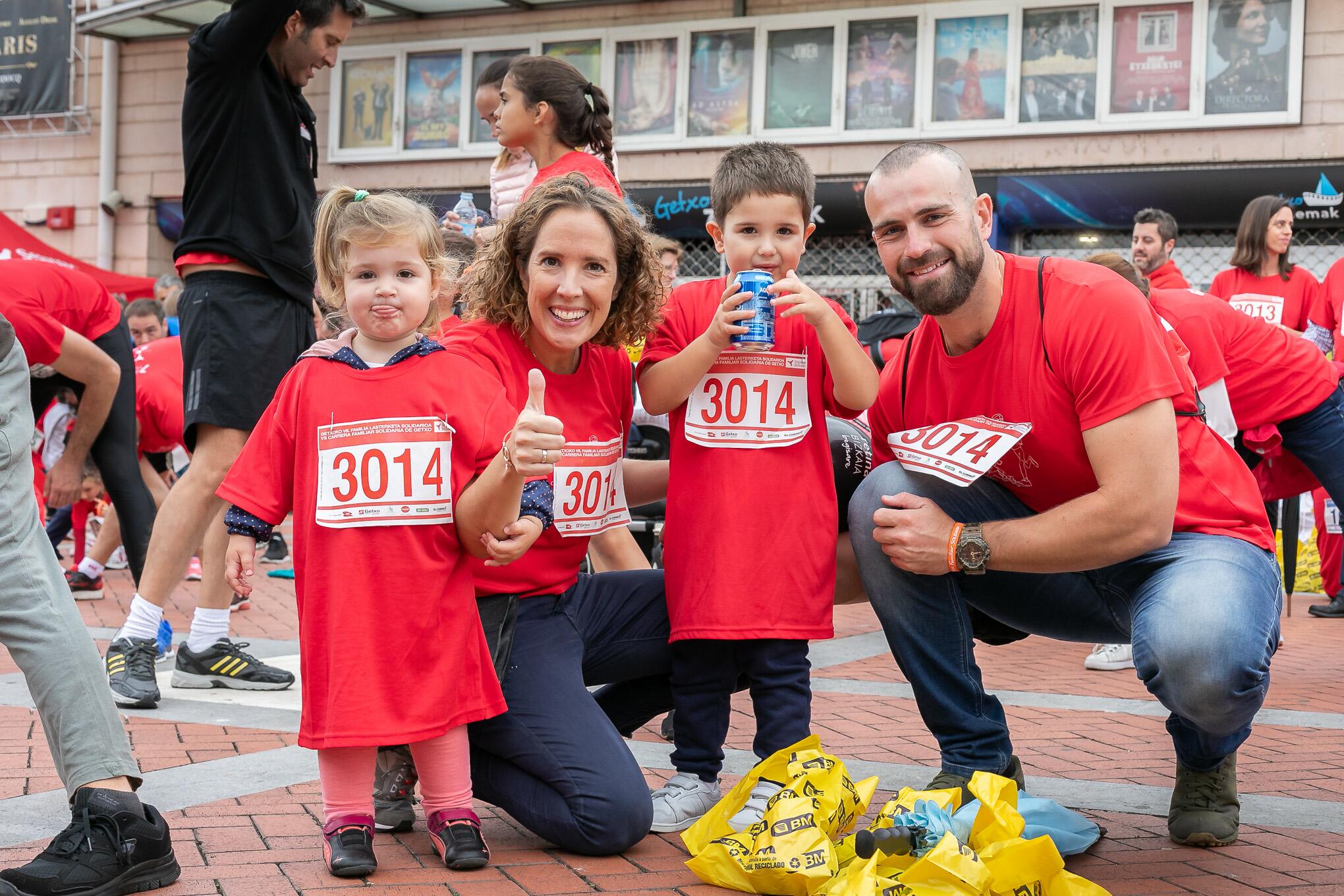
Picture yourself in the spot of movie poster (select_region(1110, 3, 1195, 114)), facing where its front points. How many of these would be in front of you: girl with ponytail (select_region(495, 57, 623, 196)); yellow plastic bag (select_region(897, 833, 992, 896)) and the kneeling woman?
3

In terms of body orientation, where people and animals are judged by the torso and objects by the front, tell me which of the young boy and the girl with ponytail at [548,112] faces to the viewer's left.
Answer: the girl with ponytail

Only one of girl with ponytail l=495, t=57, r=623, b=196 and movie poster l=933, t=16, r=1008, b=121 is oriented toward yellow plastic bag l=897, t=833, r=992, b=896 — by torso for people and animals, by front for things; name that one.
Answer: the movie poster

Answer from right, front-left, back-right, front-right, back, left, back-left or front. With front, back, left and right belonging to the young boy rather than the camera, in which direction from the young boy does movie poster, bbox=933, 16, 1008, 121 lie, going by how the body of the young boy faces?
back

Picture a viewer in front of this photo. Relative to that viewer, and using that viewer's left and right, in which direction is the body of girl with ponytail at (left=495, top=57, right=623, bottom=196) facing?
facing to the left of the viewer

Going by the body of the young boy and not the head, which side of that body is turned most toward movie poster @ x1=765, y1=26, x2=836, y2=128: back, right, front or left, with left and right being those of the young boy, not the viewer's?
back

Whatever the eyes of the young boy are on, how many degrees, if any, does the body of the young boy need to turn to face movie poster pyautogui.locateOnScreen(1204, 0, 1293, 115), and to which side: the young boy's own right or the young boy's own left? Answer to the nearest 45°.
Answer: approximately 135° to the young boy's own left

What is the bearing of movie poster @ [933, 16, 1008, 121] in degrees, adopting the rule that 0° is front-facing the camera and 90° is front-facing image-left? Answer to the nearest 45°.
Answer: approximately 0°
